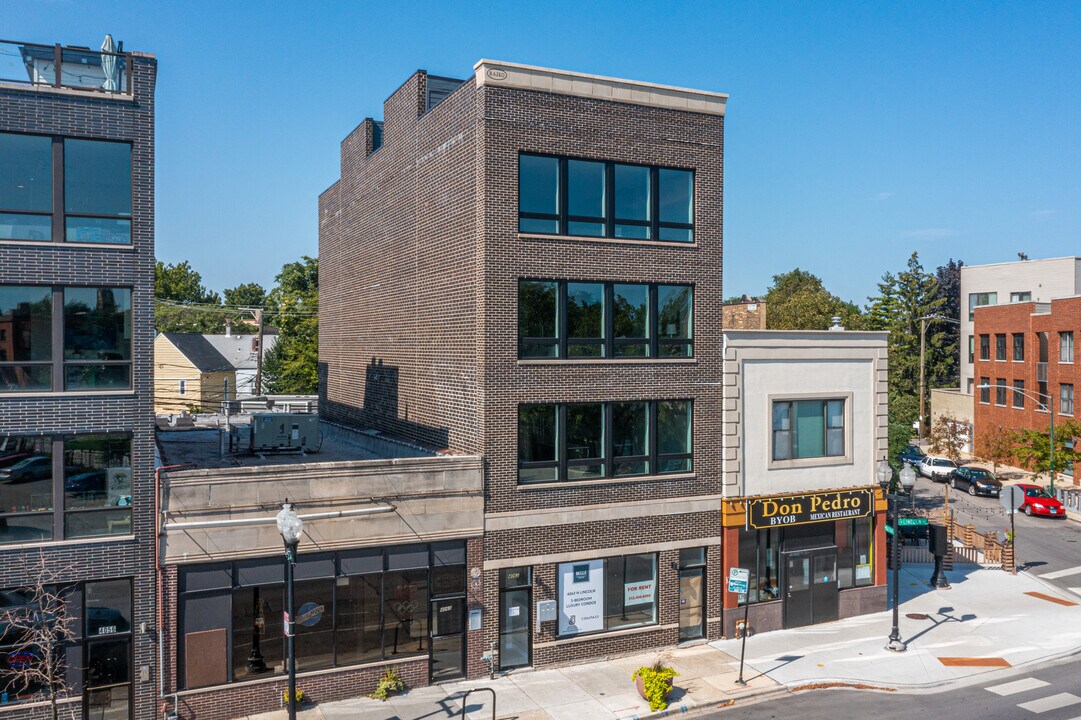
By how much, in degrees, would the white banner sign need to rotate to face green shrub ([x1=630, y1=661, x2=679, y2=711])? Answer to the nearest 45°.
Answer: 0° — it already faces it

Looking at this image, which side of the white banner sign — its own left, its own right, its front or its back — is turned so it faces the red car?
left

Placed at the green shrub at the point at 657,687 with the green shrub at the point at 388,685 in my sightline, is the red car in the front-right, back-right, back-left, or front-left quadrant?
back-right

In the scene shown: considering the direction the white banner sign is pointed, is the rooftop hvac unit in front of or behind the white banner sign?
behind

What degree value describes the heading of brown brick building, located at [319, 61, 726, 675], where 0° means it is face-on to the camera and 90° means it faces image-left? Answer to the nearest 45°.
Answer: approximately 315°

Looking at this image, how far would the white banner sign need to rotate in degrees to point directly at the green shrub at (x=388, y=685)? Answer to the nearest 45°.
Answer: approximately 90° to its right

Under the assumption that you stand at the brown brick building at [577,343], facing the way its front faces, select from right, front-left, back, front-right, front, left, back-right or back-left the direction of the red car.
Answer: left
